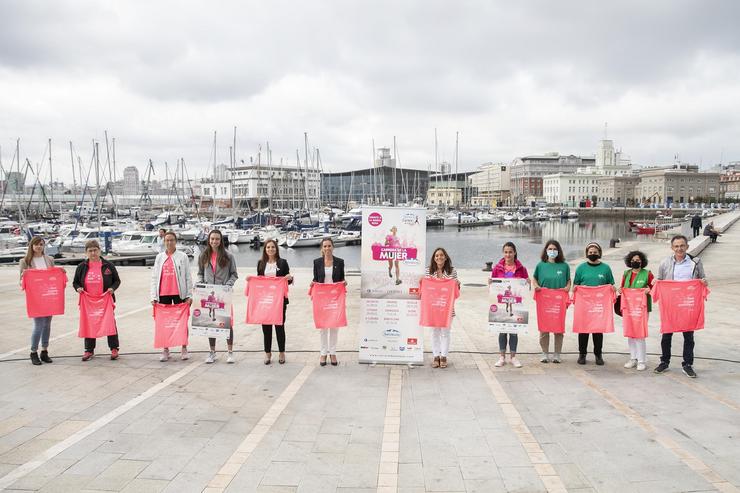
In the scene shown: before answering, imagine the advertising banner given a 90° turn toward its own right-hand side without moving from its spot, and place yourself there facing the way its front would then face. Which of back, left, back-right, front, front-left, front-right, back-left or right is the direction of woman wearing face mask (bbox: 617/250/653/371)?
back

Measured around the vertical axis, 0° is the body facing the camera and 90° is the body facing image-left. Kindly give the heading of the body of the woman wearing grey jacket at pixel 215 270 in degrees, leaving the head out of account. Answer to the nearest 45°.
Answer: approximately 0°

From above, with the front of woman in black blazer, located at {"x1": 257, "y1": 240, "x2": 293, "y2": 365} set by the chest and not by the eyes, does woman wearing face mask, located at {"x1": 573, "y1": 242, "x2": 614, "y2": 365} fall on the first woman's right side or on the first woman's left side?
on the first woman's left side

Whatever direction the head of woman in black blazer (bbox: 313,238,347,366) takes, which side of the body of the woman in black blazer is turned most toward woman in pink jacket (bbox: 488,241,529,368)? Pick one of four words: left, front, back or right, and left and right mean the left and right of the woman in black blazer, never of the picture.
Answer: left

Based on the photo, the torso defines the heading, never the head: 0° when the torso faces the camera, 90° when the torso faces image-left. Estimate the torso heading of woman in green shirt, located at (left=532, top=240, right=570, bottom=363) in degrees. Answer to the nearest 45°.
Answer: approximately 0°

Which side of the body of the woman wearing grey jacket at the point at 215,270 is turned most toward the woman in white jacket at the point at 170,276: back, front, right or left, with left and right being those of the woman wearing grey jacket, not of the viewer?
right
